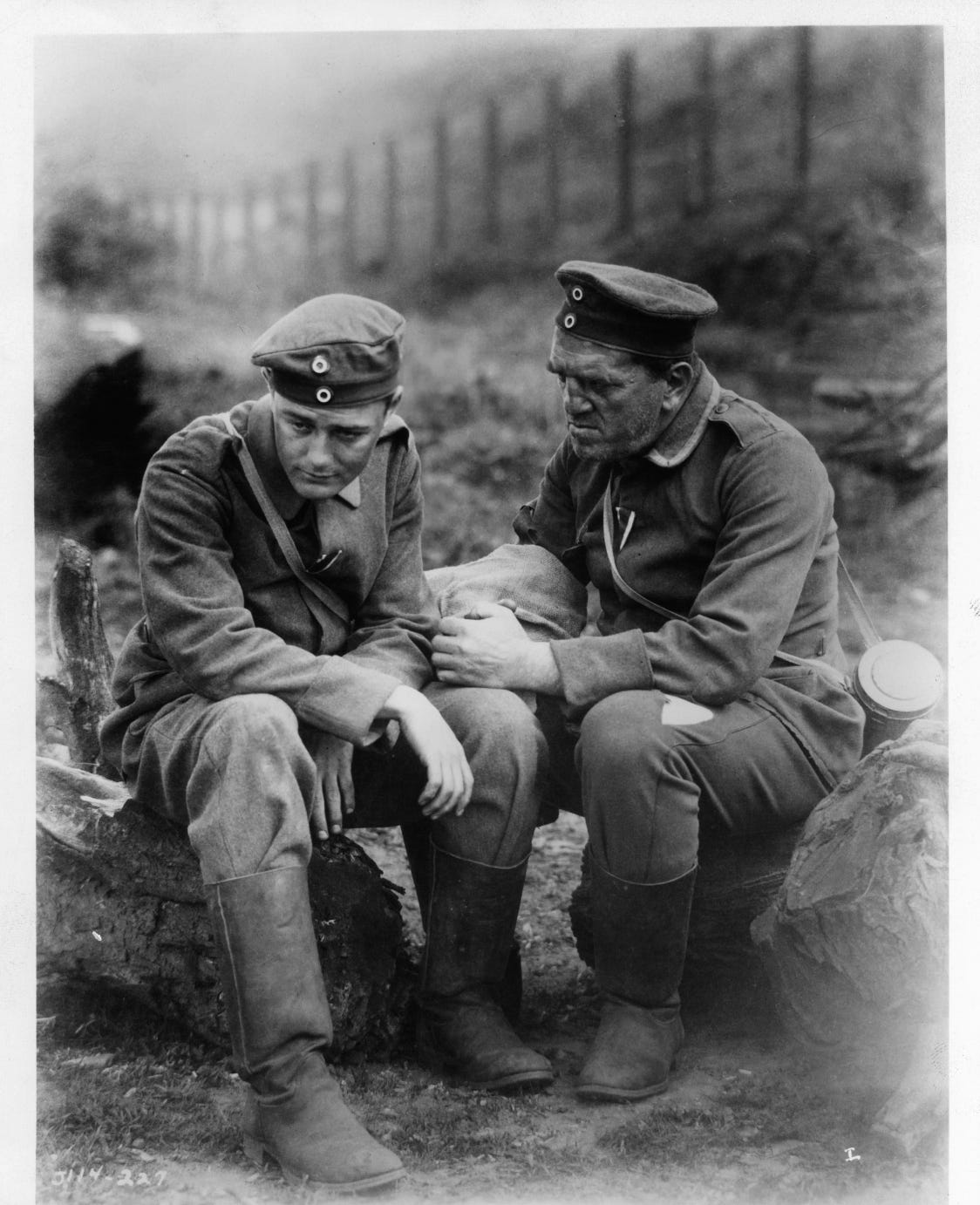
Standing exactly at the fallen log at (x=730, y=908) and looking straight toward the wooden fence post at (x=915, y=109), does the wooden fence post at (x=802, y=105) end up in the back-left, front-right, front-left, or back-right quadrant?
front-left

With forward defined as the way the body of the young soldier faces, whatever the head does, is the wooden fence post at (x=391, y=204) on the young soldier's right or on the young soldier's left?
on the young soldier's left

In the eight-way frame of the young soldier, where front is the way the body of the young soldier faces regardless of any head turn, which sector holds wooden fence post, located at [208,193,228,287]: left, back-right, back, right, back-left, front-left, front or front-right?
back-left

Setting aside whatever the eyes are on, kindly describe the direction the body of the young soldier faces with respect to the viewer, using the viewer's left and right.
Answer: facing the viewer and to the right of the viewer

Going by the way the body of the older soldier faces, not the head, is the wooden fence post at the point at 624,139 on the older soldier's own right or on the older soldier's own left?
on the older soldier's own right

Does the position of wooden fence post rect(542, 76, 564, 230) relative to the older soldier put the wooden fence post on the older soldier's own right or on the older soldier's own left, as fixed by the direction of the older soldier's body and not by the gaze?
on the older soldier's own right

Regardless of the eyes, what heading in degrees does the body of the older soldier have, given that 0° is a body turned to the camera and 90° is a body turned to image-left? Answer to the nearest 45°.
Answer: approximately 45°

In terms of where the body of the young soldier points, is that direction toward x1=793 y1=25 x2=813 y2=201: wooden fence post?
no

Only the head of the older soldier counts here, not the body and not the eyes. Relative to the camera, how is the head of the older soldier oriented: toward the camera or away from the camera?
toward the camera

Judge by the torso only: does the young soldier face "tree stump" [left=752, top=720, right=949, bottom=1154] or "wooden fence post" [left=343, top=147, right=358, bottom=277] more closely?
the tree stump

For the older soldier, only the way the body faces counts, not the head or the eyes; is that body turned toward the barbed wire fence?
no

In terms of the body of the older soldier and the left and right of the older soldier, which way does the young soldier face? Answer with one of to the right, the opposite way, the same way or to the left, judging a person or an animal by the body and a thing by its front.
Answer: to the left

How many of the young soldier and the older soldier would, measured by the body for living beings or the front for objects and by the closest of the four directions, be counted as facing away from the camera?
0
